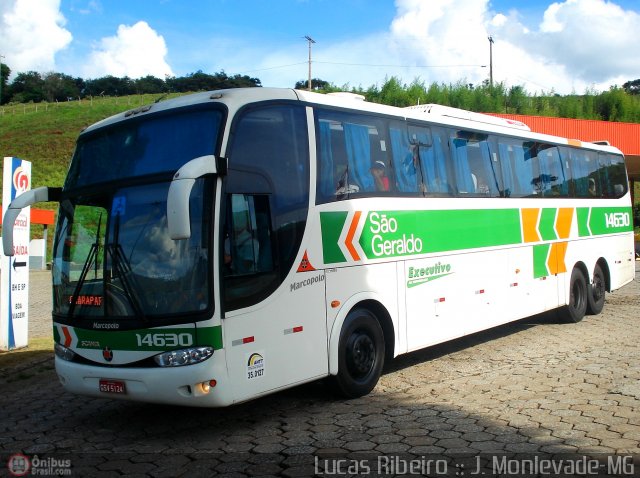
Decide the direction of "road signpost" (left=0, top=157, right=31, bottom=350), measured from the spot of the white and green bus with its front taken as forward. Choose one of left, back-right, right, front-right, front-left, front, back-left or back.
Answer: right

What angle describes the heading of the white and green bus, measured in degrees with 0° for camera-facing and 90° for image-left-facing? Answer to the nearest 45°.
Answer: approximately 45°
